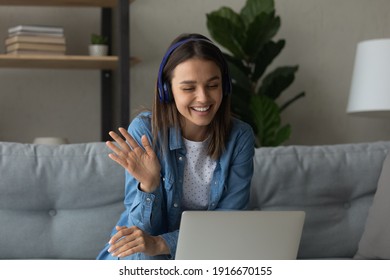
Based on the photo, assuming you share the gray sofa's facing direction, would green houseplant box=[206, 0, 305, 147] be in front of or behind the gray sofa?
behind

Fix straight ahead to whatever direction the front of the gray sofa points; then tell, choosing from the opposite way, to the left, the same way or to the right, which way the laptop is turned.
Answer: the opposite way

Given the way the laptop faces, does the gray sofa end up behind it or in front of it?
in front

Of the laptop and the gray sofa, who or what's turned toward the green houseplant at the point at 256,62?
the laptop

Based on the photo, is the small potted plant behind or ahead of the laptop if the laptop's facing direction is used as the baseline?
ahead

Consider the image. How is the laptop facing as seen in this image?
away from the camera

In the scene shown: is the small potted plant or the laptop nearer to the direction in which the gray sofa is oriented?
the laptop

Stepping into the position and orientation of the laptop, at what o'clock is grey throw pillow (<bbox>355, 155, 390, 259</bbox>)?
The grey throw pillow is roughly at 1 o'clock from the laptop.

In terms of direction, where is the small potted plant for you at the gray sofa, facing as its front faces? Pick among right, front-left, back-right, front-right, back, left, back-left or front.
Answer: back

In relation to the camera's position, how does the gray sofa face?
facing the viewer

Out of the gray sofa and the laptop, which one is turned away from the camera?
the laptop

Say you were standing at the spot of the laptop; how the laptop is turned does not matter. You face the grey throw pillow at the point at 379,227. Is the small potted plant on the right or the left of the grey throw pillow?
left

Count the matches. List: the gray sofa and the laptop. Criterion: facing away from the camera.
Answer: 1
